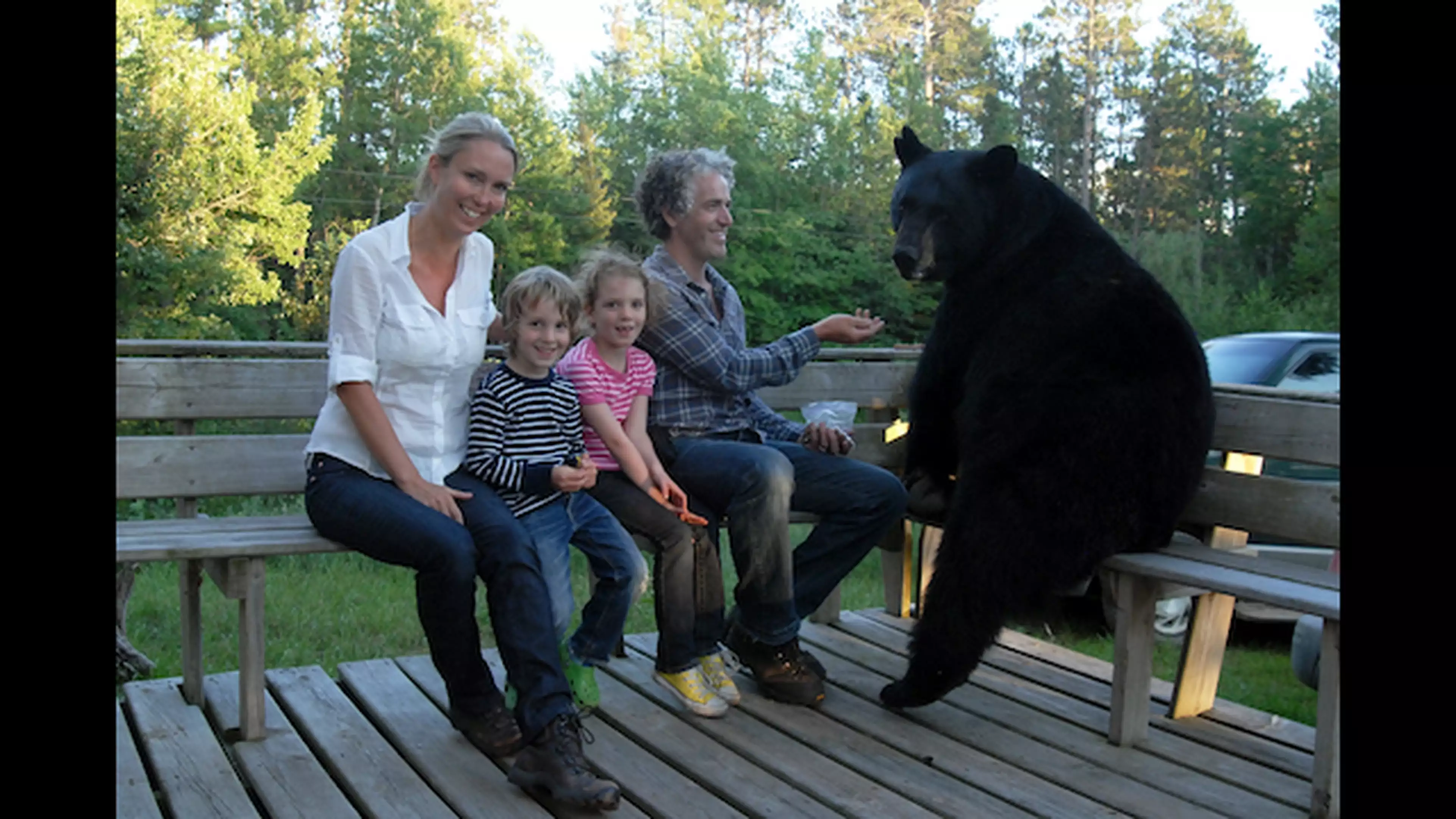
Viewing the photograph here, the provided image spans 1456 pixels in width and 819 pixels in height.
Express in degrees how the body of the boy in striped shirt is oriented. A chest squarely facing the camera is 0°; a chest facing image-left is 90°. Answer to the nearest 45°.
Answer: approximately 315°

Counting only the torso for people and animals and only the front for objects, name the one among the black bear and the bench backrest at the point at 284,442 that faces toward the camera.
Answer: the bench backrest

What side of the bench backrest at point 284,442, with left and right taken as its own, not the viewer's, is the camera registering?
front

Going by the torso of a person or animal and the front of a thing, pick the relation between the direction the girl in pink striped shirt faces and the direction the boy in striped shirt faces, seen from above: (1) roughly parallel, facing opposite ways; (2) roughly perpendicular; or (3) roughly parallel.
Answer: roughly parallel

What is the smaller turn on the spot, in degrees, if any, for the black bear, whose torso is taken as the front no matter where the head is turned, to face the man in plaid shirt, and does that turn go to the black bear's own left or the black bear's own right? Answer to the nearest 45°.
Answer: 0° — it already faces them

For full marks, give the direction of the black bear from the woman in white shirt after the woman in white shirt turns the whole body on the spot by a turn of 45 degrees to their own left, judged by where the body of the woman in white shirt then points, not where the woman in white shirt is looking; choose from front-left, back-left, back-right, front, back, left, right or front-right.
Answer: front

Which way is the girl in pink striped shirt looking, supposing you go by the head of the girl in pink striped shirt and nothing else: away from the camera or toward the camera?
toward the camera

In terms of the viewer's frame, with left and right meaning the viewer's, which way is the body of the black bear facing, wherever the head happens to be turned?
facing to the left of the viewer

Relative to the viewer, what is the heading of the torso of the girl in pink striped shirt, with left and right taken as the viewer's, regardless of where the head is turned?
facing the viewer and to the right of the viewer

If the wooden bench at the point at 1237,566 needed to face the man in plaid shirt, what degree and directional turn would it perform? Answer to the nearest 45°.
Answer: approximately 45° to its right
